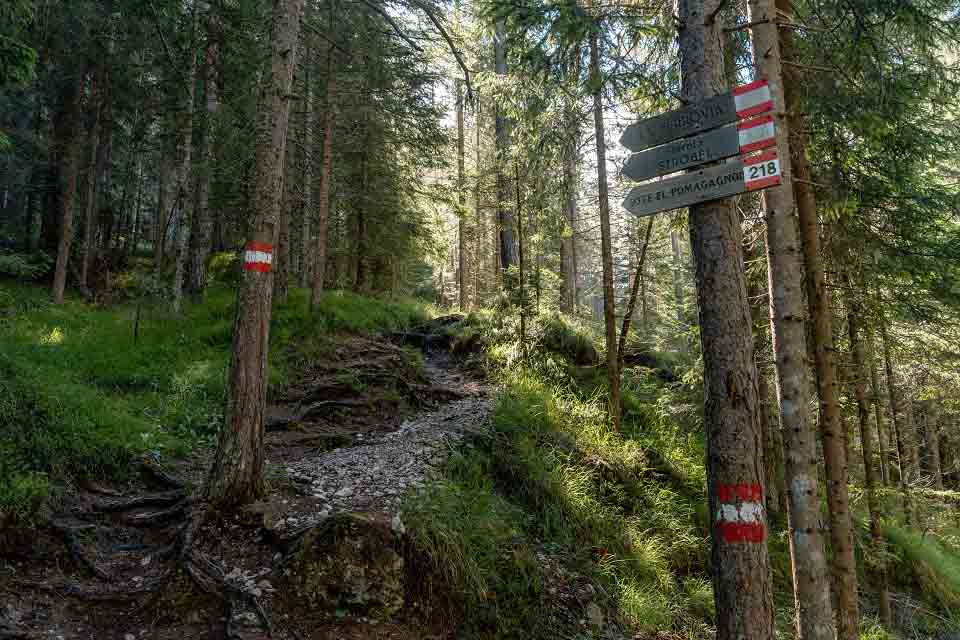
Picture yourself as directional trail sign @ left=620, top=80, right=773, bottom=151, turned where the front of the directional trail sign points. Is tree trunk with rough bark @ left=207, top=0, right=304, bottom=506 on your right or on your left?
on your right

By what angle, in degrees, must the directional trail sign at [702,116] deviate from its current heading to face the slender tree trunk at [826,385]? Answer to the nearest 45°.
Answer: approximately 180°

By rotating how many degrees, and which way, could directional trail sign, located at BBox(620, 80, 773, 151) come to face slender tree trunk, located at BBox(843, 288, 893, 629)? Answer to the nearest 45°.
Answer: approximately 180°

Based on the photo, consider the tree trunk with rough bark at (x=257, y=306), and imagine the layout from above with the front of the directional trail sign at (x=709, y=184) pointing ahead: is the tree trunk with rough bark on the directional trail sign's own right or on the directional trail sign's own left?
on the directional trail sign's own right
